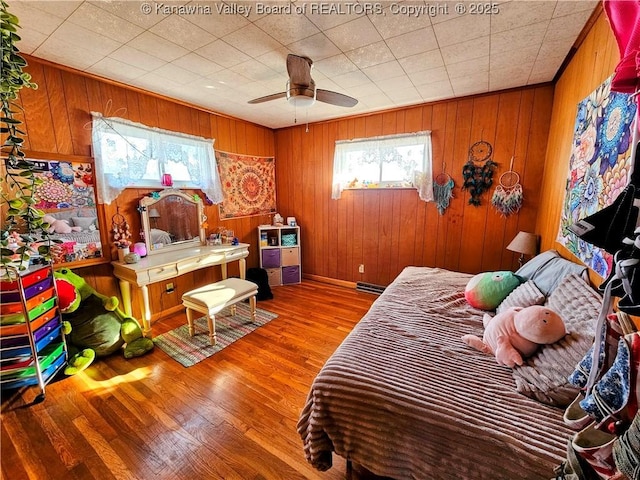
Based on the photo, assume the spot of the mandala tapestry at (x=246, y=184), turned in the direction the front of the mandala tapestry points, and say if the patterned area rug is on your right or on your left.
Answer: on your right

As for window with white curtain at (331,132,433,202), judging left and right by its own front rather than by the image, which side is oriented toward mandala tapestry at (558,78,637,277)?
left

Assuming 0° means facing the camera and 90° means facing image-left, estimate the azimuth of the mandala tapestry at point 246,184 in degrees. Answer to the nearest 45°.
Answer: approximately 315°

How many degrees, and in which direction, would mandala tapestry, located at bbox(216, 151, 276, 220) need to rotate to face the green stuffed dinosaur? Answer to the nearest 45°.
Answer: approximately 90° to its right

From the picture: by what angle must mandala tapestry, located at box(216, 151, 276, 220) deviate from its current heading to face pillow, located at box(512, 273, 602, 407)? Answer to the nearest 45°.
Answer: approximately 45° to its right

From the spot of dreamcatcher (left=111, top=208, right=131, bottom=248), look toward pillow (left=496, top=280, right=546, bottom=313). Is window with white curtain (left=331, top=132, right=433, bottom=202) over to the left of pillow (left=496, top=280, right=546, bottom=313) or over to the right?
left

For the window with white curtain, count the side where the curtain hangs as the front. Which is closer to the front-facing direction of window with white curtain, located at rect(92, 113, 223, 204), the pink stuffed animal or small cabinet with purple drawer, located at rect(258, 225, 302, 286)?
the pink stuffed animal

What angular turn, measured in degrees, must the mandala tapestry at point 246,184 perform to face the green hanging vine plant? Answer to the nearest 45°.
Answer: approximately 90° to its right

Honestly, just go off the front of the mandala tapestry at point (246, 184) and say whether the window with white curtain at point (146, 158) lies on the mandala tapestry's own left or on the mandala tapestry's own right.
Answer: on the mandala tapestry's own right

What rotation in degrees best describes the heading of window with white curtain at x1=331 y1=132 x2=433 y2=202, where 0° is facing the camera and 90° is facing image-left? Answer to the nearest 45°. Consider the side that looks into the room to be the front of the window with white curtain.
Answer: approximately 45°
